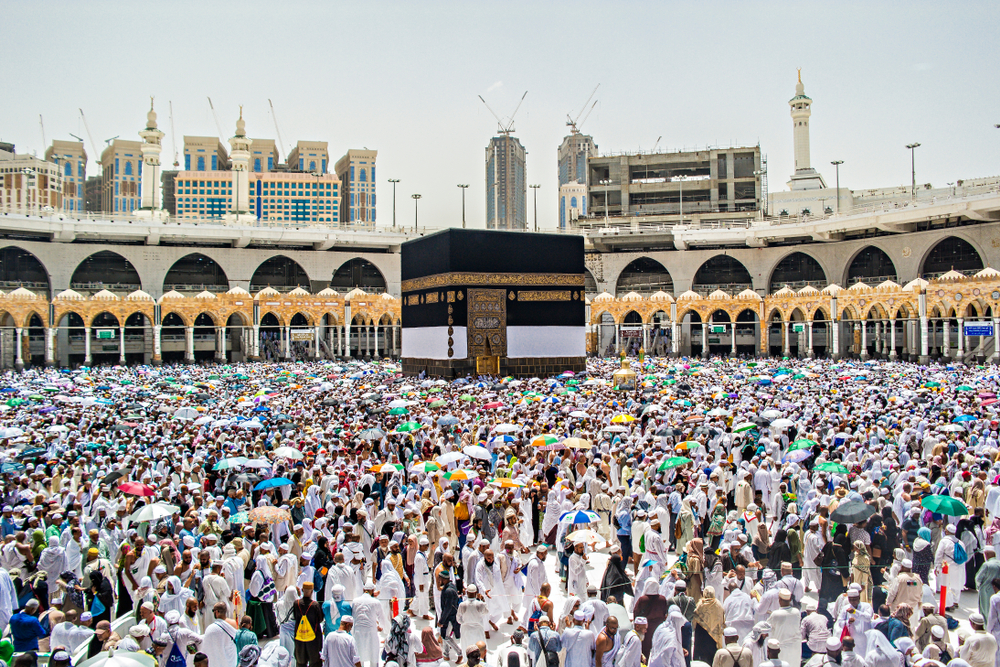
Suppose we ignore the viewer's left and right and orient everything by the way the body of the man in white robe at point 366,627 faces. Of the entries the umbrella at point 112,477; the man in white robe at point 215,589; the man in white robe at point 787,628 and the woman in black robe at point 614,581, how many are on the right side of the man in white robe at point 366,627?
2

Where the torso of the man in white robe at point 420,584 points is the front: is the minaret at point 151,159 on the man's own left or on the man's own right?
on the man's own left

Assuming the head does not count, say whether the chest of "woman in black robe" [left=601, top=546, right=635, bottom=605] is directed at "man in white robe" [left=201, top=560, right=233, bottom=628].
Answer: no

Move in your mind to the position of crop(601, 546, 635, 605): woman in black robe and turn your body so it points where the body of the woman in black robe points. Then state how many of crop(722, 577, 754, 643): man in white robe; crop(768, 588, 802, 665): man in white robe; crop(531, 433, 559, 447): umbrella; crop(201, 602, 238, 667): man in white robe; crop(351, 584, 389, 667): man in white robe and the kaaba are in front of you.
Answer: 2

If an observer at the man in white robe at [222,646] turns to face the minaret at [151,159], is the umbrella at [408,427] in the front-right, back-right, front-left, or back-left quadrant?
front-right

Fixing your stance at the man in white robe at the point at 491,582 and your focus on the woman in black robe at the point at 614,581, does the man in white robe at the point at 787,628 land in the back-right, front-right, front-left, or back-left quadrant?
front-right

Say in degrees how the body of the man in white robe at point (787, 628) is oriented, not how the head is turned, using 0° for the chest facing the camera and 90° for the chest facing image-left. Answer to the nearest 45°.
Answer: approximately 180°

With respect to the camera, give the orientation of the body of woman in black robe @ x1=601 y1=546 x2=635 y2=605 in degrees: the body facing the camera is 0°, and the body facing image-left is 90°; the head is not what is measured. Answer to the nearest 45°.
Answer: approximately 180°

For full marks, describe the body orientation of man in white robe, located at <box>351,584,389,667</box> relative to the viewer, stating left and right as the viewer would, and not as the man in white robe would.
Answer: facing away from the viewer

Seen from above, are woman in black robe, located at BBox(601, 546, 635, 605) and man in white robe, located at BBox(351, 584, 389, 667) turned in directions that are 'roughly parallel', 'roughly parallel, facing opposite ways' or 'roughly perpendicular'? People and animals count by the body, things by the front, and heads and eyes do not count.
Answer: roughly parallel

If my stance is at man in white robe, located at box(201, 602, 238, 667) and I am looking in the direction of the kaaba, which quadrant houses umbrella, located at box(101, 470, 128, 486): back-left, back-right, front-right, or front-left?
front-left
